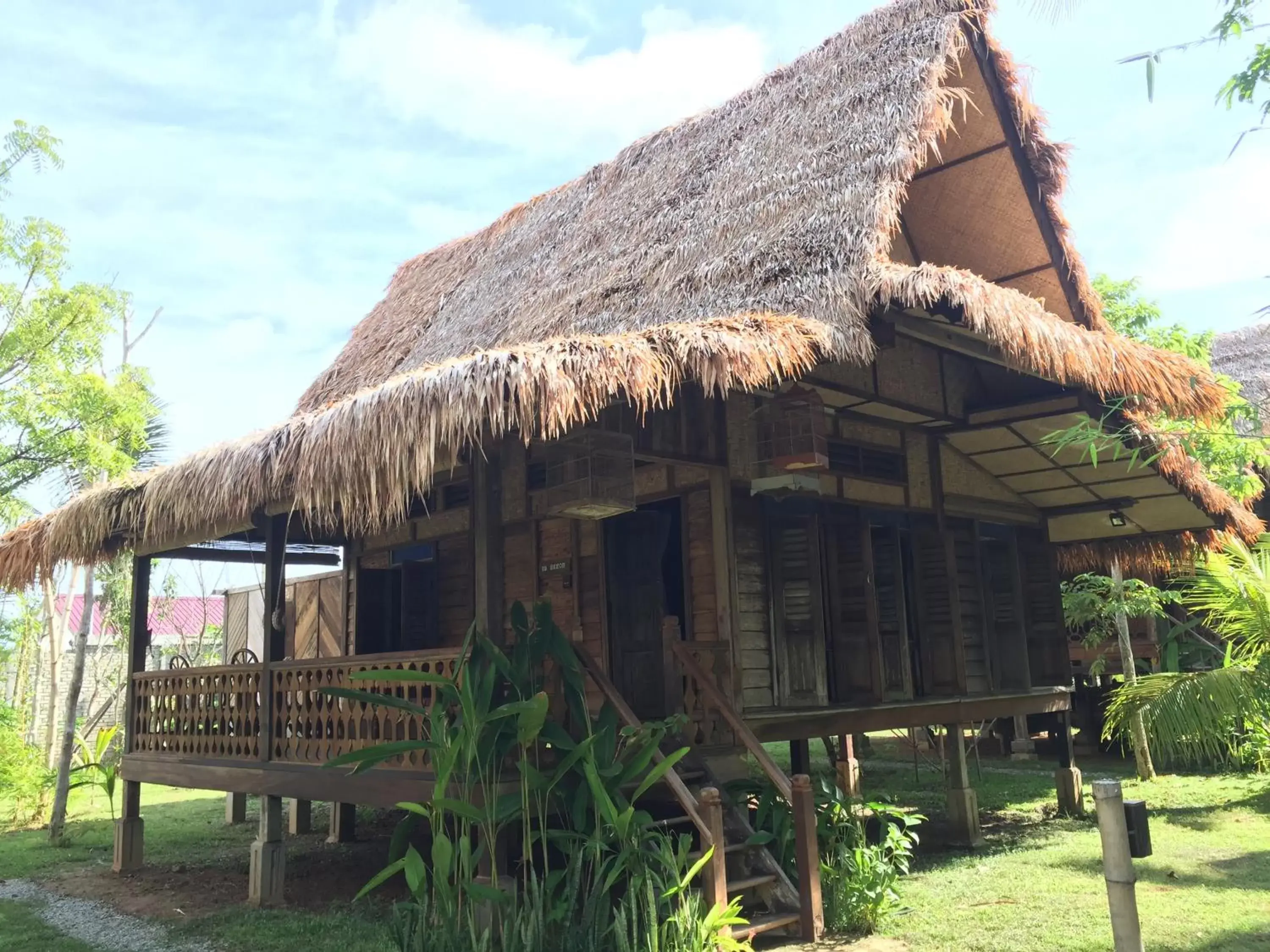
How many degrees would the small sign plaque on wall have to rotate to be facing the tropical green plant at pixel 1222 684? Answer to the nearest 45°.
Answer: approximately 135° to its left

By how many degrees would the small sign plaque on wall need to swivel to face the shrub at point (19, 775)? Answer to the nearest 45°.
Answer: approximately 90° to its right

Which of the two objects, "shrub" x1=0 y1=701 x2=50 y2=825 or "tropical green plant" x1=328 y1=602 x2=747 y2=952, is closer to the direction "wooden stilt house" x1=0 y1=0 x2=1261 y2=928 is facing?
the tropical green plant

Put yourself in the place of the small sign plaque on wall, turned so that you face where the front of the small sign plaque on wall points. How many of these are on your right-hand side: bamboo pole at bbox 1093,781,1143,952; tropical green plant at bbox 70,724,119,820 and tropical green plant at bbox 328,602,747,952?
1

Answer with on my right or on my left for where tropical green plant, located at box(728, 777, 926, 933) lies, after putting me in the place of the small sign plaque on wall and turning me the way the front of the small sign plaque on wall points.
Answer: on my left

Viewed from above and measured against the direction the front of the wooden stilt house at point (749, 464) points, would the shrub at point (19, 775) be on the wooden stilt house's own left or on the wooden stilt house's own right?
on the wooden stilt house's own right

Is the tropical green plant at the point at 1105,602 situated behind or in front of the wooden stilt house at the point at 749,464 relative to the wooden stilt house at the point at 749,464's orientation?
behind

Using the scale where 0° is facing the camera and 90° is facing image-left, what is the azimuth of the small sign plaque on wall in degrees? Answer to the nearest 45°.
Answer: approximately 45°

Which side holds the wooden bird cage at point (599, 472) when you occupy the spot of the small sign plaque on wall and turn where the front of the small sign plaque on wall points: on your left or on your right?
on your left

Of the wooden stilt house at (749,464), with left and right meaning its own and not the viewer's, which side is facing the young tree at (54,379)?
right
